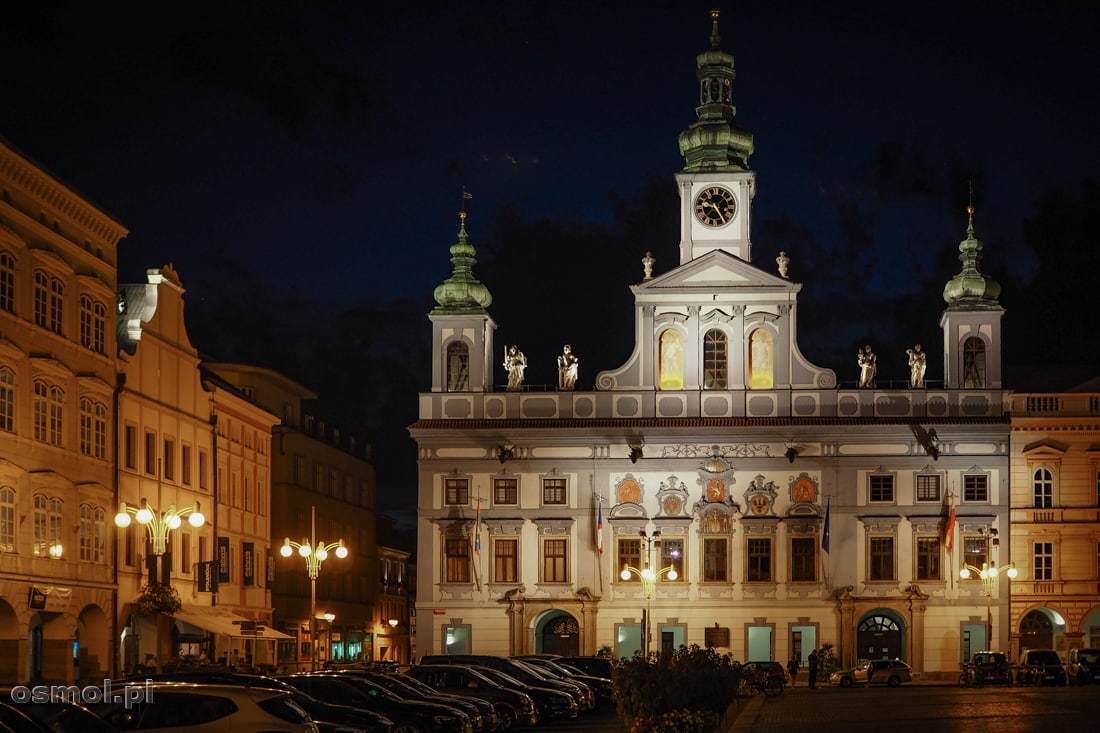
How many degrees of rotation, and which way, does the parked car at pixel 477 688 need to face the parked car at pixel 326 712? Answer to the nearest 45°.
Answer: approximately 45° to its right

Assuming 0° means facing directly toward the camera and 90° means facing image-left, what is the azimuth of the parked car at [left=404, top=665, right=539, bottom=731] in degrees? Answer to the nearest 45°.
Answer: approximately 315°

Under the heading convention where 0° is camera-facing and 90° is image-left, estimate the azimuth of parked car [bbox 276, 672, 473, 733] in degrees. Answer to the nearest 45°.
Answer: approximately 315°

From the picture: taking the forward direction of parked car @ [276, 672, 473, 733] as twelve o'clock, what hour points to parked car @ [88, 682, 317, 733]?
parked car @ [88, 682, 317, 733] is roughly at 2 o'clock from parked car @ [276, 672, 473, 733].

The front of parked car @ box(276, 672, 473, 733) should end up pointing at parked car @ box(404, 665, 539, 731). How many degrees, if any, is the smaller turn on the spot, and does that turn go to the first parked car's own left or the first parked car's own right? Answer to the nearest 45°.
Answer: approximately 135° to the first parked car's own left

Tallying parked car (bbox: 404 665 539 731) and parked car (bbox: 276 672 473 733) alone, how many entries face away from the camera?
0

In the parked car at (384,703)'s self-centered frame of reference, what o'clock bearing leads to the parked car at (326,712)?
the parked car at (326,712) is roughly at 2 o'clock from the parked car at (384,703).
